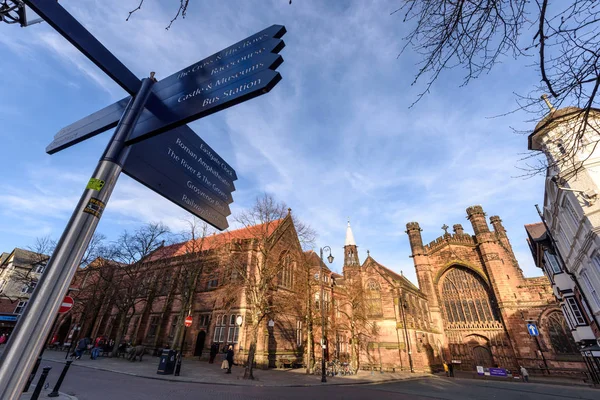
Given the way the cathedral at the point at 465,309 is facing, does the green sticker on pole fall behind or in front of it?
in front

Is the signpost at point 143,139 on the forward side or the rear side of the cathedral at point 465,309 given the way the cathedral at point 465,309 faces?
on the forward side

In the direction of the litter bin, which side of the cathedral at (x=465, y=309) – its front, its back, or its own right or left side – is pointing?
front

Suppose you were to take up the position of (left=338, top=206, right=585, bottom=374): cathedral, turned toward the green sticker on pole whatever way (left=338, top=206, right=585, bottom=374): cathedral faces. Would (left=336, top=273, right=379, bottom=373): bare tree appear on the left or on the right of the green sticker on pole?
right

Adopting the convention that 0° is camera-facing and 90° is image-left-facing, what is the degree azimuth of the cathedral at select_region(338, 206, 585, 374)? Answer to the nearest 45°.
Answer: approximately 45°

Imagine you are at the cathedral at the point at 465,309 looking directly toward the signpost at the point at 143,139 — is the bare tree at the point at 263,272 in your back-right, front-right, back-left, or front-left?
front-right
